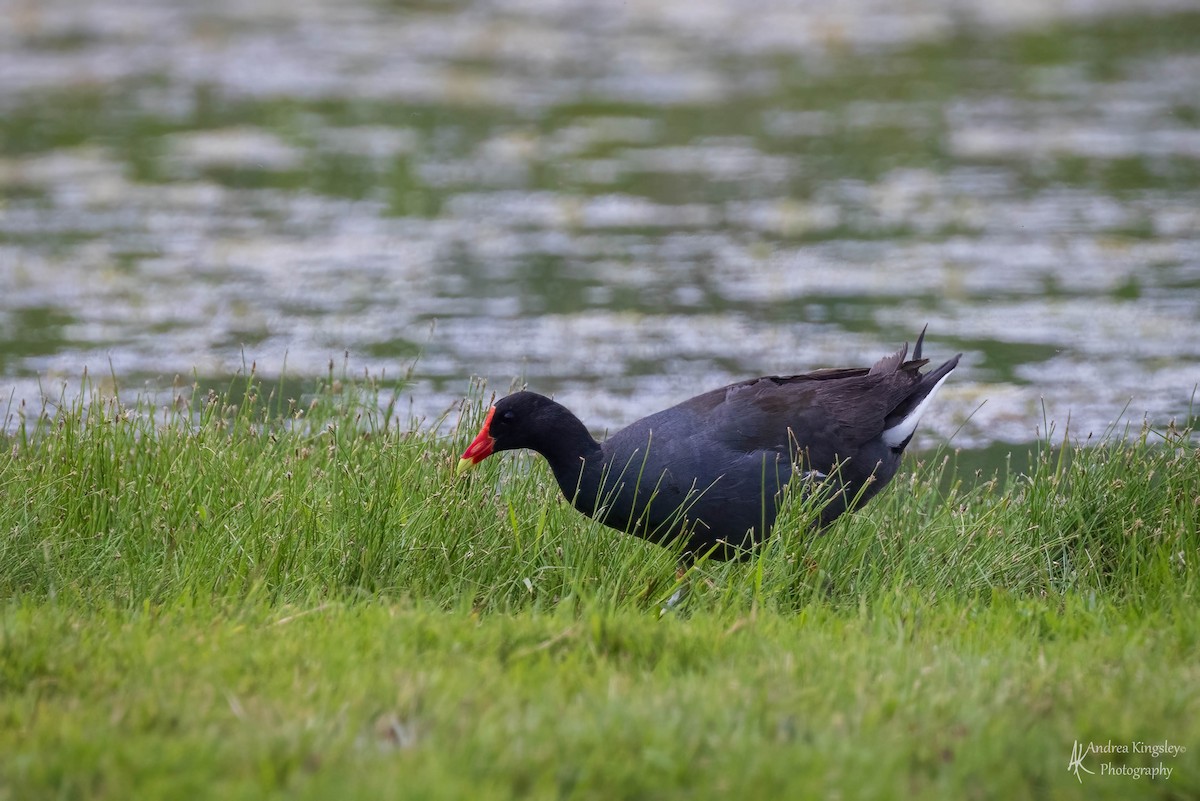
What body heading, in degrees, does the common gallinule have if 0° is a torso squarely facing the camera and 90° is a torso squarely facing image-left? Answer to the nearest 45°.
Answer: approximately 90°
